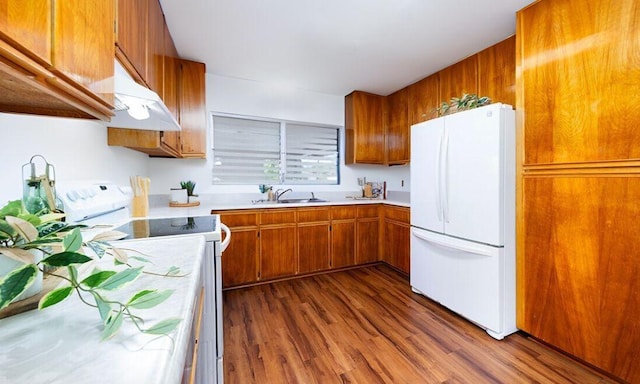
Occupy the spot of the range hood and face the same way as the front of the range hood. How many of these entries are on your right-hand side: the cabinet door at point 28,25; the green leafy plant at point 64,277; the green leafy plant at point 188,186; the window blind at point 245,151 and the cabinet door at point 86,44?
3

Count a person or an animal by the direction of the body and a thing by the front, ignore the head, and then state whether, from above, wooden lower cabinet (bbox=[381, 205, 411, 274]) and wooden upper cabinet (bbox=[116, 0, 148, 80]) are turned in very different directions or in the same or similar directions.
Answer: very different directions

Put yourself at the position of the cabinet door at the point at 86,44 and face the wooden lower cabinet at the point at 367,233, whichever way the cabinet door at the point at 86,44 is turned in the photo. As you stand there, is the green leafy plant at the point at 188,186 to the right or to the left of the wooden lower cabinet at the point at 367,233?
left

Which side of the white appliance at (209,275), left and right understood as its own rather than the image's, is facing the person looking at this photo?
right

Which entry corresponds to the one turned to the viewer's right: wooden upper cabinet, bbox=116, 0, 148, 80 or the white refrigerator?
the wooden upper cabinet

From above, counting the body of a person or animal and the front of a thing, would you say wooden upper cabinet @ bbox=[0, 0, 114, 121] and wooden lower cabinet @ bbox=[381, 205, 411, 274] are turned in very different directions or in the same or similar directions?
very different directions

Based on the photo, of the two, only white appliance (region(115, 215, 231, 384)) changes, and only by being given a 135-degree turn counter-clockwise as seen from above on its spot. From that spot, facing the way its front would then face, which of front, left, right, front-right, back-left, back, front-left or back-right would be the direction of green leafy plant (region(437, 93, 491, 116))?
back-right

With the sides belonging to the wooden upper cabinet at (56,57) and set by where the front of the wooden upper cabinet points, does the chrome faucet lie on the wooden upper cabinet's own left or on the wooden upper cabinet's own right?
on the wooden upper cabinet's own left

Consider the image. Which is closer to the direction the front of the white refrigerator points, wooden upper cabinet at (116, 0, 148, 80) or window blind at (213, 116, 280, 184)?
the wooden upper cabinet

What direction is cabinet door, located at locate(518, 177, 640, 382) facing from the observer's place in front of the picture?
facing the viewer and to the left of the viewer

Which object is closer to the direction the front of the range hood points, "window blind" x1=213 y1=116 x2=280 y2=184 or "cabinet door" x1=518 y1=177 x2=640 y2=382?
the cabinet door

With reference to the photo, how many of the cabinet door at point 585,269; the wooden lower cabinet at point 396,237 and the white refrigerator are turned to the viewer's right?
0

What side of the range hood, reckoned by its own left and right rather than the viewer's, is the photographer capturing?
right

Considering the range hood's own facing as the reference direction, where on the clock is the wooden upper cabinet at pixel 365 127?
The wooden upper cabinet is roughly at 11 o'clock from the range hood.

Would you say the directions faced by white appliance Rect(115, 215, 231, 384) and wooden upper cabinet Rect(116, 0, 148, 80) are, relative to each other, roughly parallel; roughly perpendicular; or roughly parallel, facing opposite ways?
roughly parallel

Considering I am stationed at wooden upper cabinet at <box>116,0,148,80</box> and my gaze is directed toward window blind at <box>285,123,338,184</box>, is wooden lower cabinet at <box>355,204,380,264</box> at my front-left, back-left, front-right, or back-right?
front-right

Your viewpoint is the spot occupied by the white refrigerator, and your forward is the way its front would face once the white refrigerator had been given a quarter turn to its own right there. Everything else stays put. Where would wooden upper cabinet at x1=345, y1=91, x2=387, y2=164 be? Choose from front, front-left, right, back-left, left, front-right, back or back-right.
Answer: front

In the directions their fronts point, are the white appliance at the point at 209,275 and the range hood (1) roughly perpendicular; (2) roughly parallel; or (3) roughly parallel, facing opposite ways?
roughly parallel

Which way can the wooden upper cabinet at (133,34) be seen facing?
to the viewer's right
